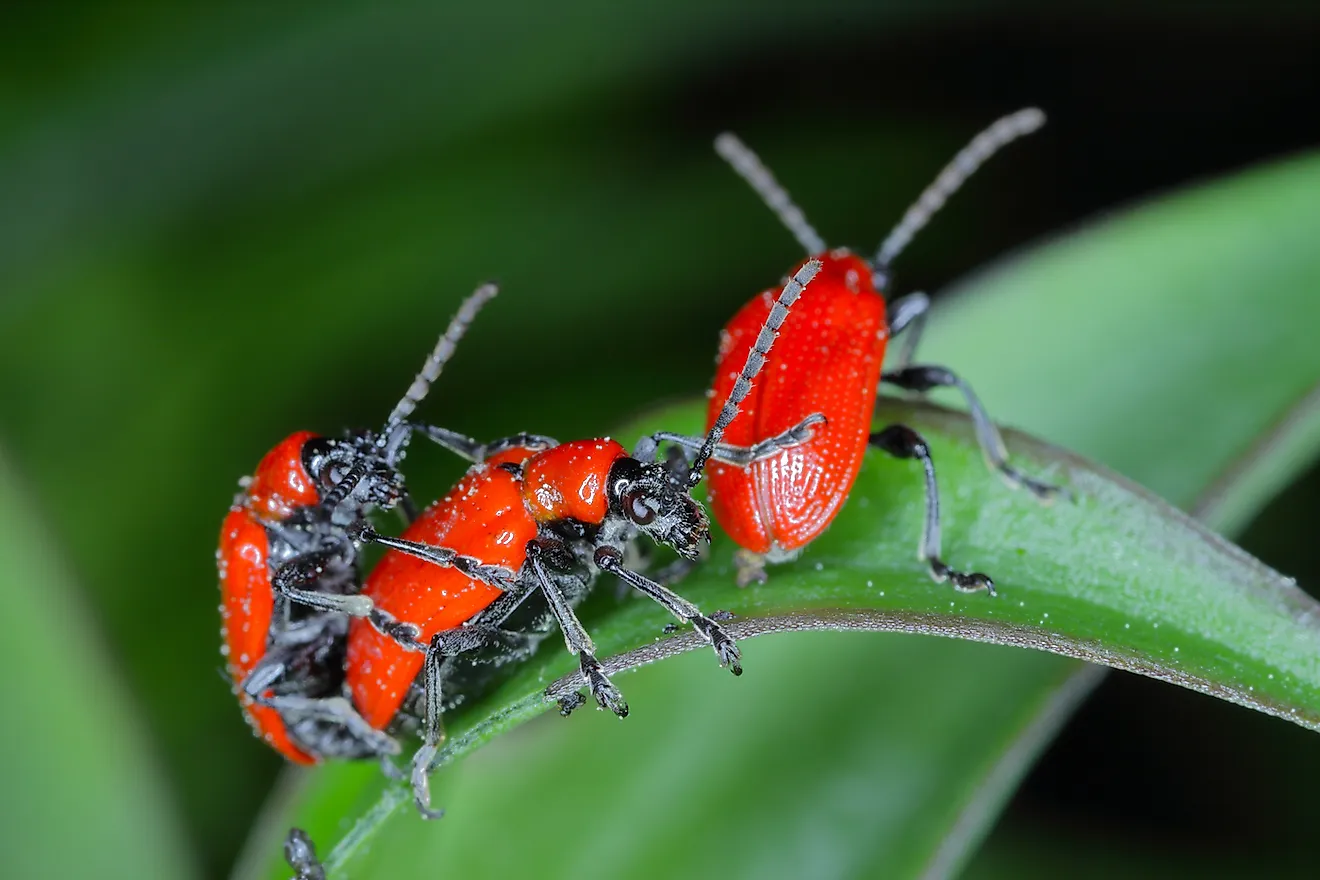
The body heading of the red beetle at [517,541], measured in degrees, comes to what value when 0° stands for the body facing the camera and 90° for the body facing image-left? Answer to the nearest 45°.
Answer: approximately 270°

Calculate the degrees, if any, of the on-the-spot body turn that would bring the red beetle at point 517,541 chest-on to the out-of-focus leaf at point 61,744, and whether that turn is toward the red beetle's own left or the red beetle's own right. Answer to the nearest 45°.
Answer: approximately 180°
